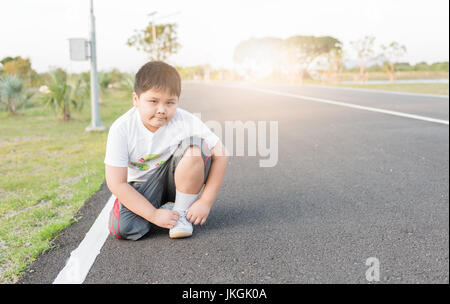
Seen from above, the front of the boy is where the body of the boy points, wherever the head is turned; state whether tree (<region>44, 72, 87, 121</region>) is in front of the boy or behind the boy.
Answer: behind

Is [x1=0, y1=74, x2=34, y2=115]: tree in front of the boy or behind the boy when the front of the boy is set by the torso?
behind

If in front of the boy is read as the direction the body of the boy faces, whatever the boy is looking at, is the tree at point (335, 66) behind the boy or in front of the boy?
behind

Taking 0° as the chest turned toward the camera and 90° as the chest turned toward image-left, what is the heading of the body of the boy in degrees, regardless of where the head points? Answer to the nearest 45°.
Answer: approximately 0°

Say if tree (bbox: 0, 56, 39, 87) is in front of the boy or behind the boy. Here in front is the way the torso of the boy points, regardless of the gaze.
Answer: behind

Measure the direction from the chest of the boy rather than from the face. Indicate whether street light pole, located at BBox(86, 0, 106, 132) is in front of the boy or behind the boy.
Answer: behind
